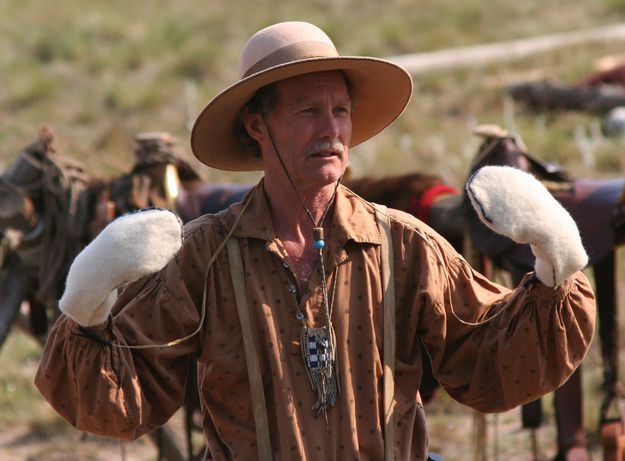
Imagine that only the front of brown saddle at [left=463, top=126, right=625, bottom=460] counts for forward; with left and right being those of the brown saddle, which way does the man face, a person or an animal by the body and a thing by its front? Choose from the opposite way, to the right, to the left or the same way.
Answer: to the left

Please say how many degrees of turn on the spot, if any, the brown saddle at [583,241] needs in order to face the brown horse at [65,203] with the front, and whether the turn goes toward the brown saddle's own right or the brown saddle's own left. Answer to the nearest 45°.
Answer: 0° — it already faces it

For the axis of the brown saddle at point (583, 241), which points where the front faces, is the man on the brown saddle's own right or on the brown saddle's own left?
on the brown saddle's own left

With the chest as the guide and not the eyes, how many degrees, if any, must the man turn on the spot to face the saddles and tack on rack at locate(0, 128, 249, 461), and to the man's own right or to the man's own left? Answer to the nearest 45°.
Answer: approximately 135° to the man's own right

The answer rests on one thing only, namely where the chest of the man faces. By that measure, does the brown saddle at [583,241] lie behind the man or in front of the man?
behind

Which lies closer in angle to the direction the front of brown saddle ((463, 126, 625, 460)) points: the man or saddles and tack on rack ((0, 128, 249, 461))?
the saddles and tack on rack

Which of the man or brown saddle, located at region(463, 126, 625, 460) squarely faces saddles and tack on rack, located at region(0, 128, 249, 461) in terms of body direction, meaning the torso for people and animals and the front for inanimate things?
brown saddle, located at region(463, 126, 625, 460)

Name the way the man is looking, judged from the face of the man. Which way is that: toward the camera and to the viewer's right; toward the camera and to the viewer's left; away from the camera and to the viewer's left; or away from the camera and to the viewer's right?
toward the camera and to the viewer's right
